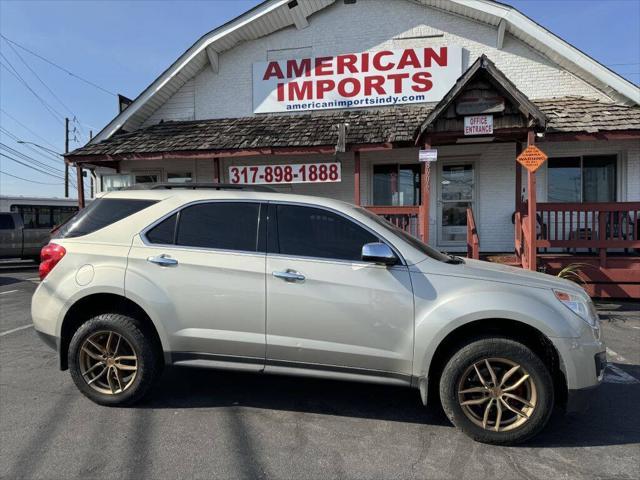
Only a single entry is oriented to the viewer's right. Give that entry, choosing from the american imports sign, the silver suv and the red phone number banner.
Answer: the silver suv

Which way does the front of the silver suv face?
to the viewer's right

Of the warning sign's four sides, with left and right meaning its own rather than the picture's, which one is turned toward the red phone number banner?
right

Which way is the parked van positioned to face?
to the viewer's left

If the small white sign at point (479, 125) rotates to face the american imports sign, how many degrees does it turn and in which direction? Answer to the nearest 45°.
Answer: approximately 135° to its right

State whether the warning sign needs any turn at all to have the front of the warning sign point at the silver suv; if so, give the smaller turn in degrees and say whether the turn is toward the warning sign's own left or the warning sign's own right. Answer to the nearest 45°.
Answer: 0° — it already faces it

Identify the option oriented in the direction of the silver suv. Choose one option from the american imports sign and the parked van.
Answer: the american imports sign

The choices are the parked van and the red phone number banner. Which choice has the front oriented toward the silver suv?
the red phone number banner

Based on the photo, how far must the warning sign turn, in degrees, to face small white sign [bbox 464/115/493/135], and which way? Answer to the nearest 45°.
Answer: approximately 90° to its right

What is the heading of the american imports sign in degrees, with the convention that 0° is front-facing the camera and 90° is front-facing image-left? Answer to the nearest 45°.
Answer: approximately 0°

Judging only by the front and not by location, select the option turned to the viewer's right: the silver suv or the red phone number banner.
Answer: the silver suv

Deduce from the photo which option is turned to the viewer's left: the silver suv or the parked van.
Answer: the parked van
